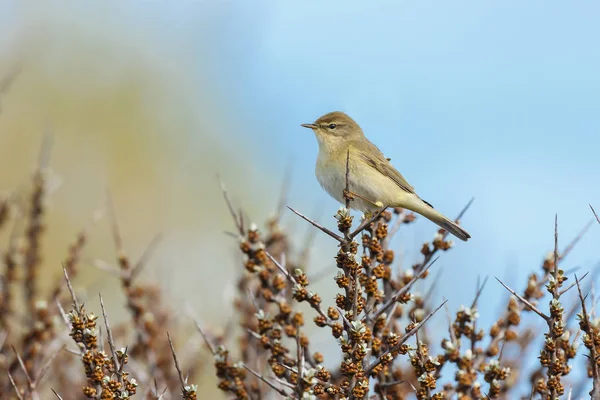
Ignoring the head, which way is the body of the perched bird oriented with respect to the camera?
to the viewer's left
